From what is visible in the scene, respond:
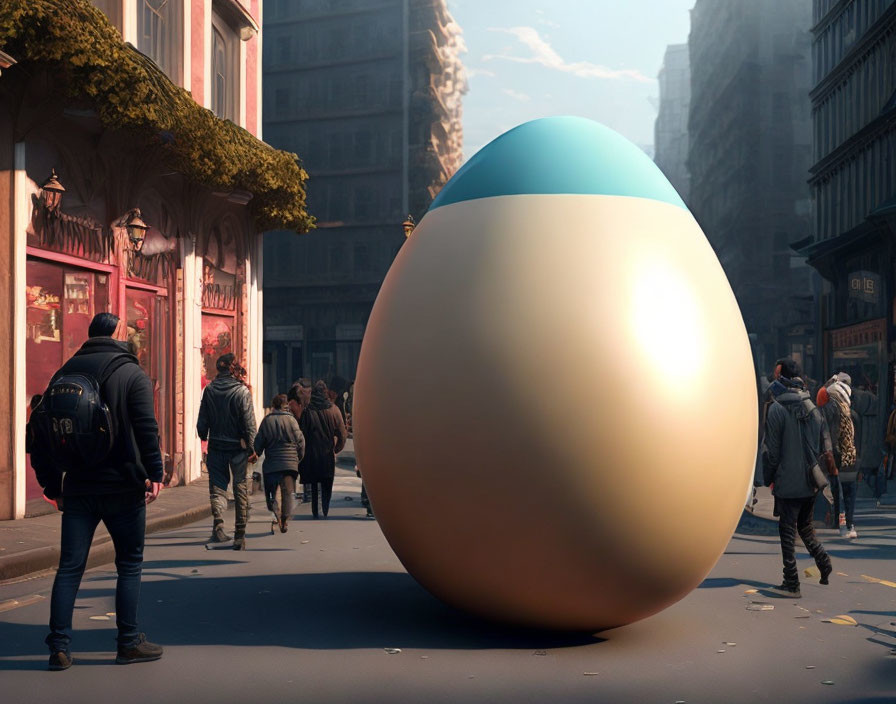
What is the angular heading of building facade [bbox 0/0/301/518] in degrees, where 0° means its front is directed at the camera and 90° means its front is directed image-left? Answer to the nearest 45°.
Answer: approximately 315°

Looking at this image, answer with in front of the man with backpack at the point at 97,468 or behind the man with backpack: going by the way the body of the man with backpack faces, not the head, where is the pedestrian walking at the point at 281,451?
in front

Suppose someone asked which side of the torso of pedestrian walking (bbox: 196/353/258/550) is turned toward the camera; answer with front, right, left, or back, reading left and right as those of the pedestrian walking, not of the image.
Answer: back

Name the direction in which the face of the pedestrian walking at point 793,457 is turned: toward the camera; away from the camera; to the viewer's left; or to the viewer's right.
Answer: away from the camera

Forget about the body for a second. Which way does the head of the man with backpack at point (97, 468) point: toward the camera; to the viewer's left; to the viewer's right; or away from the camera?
away from the camera

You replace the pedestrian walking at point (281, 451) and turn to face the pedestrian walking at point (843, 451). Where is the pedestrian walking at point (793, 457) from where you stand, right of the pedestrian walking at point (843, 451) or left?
right

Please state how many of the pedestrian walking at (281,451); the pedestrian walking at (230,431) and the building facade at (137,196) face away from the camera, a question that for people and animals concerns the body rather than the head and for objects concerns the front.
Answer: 2

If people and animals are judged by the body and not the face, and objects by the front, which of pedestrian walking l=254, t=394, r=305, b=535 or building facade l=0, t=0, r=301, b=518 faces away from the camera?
the pedestrian walking

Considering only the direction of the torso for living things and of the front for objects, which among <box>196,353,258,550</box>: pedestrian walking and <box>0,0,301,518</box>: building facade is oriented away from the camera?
the pedestrian walking

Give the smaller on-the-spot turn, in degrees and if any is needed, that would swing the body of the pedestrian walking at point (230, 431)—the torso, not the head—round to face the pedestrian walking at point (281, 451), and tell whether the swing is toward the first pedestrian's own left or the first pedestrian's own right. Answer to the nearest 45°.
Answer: approximately 45° to the first pedestrian's own right

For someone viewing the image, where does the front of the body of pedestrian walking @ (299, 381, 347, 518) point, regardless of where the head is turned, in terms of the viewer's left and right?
facing away from the viewer

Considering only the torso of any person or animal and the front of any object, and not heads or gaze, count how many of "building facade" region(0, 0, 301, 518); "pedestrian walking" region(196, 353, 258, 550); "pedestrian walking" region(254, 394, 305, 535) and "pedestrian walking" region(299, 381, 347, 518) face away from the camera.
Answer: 3

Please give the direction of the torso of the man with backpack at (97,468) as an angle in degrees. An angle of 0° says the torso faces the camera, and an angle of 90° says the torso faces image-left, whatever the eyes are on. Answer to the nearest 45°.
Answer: approximately 225°
